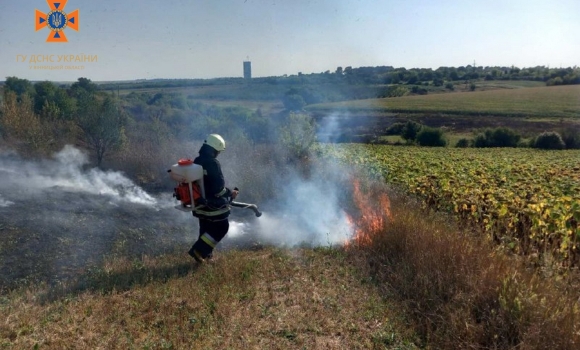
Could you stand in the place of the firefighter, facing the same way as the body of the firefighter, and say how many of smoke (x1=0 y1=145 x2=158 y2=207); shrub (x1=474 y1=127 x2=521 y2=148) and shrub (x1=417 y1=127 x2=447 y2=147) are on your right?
0

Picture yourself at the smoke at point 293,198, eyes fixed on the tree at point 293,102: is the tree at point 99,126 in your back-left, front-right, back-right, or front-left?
front-left

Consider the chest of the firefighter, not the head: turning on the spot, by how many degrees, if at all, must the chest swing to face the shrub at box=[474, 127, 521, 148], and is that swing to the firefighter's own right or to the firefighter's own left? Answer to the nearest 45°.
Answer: approximately 45° to the firefighter's own left

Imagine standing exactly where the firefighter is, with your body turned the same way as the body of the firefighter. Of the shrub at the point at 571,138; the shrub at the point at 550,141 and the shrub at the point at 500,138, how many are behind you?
0

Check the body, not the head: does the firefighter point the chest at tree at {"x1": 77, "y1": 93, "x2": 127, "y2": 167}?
no

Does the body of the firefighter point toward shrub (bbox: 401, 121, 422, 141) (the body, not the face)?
no

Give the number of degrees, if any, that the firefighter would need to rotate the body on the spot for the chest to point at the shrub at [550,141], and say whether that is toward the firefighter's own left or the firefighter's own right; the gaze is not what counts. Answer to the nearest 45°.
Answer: approximately 45° to the firefighter's own left

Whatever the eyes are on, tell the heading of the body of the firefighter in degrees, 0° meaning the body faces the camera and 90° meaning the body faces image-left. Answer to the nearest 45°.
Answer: approximately 270°

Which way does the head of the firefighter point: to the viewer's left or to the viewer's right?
to the viewer's right

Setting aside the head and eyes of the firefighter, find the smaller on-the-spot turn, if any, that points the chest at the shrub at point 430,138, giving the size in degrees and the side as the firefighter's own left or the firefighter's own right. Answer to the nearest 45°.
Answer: approximately 45° to the firefighter's own left
